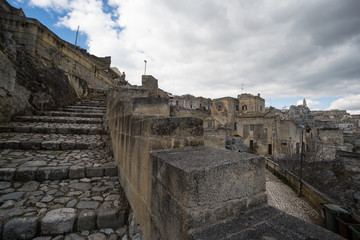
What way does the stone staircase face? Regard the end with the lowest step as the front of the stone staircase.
toward the camera

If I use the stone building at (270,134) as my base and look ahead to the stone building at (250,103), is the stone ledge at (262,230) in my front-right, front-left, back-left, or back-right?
back-left

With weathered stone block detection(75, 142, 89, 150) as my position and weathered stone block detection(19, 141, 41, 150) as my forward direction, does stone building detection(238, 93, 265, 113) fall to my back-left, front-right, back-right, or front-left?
back-right

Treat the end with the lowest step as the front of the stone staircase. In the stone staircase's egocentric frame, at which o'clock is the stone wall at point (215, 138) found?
The stone wall is roughly at 8 o'clock from the stone staircase.

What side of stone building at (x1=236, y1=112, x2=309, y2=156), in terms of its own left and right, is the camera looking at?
front

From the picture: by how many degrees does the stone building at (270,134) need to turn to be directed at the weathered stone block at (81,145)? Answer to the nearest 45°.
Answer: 0° — it already faces it

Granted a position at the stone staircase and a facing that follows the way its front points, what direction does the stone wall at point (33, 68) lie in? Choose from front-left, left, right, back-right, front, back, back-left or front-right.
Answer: back

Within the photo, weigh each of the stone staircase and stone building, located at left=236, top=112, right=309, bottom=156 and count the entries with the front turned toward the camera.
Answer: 2

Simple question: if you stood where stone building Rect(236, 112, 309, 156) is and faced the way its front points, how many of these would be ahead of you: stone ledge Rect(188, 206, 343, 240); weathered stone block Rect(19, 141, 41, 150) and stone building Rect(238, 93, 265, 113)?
2

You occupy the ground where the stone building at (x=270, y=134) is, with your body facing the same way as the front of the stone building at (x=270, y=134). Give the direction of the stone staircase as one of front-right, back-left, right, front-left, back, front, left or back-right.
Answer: front

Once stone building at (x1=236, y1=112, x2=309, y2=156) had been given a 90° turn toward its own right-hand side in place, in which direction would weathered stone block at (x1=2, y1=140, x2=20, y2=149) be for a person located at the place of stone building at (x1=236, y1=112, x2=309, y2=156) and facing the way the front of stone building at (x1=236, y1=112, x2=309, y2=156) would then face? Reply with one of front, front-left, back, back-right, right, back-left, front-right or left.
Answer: left

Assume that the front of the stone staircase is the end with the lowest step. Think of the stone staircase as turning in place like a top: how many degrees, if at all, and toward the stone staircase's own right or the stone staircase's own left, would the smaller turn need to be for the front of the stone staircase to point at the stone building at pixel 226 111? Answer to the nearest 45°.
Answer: approximately 135° to the stone staircase's own left

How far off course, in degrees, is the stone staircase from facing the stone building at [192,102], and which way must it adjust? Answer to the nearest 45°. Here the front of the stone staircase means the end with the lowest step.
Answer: approximately 135° to its left
